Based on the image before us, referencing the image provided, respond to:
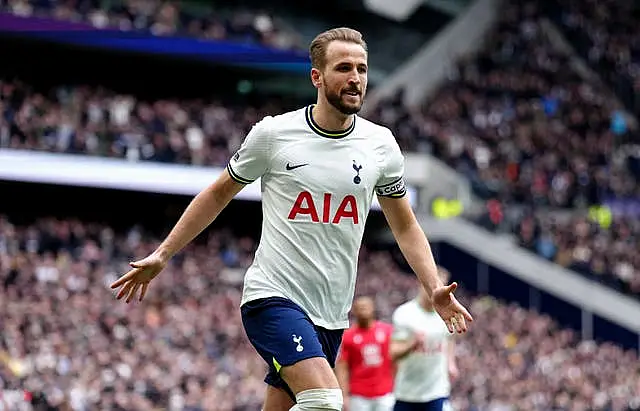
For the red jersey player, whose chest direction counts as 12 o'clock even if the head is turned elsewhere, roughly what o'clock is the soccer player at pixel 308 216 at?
The soccer player is roughly at 12 o'clock from the red jersey player.

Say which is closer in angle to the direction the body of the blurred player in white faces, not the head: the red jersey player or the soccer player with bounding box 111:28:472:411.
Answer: the soccer player

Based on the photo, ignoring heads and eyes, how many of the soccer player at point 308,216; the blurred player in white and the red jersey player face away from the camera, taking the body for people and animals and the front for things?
0

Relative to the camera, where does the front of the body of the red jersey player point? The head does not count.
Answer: toward the camera

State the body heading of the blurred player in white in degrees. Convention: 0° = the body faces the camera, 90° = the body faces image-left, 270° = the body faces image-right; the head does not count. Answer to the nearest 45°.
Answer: approximately 315°

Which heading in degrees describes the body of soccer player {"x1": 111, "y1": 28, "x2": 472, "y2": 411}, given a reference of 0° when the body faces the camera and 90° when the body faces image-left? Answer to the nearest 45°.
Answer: approximately 315°

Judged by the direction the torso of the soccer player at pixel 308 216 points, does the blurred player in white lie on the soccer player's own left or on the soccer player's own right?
on the soccer player's own left

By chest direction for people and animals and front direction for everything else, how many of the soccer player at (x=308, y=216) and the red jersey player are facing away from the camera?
0

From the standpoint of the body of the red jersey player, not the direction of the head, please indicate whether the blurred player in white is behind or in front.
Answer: in front
